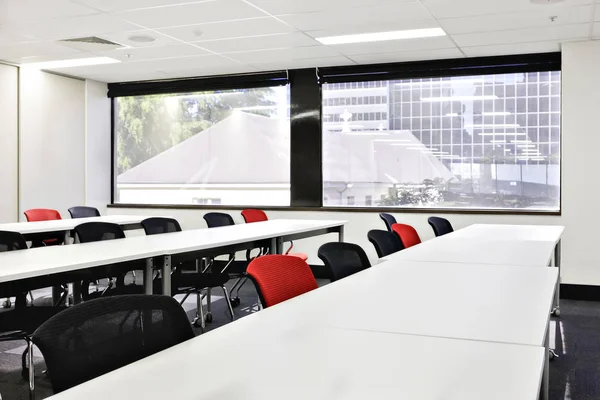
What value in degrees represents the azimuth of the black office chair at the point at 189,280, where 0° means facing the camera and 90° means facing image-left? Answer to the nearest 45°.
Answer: approximately 315°

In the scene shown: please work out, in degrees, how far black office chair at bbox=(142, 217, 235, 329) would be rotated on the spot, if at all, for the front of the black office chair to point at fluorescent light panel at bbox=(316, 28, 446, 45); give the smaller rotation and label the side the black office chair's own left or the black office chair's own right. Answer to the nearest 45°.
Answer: approximately 90° to the black office chair's own left

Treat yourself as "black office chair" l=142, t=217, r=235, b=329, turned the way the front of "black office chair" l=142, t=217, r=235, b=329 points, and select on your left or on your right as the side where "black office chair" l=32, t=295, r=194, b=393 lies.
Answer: on your right

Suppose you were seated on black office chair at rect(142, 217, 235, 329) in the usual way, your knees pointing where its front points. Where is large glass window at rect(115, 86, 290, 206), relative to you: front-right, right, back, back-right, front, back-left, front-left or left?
back-left

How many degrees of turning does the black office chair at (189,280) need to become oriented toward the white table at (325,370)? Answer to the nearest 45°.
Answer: approximately 45° to its right
